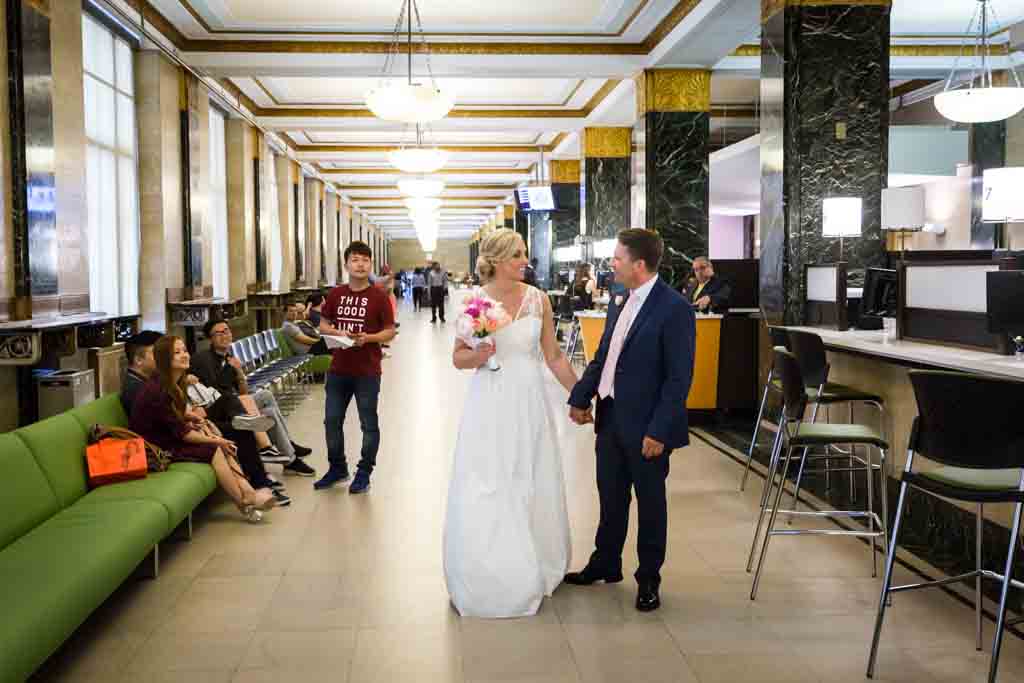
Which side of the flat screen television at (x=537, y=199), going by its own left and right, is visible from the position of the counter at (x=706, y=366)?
front

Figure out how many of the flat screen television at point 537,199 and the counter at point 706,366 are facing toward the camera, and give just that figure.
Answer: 2

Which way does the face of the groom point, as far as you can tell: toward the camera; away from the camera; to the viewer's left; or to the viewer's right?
to the viewer's left

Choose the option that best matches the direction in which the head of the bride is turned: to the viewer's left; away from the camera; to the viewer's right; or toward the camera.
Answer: to the viewer's right

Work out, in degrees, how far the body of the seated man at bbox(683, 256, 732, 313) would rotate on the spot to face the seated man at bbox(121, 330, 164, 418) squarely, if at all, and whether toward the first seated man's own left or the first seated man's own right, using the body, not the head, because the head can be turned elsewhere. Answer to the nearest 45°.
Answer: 0° — they already face them

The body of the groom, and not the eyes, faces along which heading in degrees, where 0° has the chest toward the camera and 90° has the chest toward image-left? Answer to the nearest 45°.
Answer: approximately 45°

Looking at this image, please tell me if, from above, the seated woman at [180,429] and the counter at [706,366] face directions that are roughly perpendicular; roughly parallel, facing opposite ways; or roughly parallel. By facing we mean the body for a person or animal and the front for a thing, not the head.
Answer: roughly perpendicular

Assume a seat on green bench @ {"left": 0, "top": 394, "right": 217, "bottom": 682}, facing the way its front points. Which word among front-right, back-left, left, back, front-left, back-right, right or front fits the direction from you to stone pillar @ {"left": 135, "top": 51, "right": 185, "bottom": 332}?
back-left

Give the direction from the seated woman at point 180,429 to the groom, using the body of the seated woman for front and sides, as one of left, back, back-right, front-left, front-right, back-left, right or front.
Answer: front

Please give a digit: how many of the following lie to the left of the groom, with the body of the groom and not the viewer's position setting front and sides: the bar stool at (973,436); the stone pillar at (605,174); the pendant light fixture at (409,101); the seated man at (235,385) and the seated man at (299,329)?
1

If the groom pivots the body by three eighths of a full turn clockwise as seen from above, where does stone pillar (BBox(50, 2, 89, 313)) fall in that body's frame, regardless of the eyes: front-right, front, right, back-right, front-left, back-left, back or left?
front-left

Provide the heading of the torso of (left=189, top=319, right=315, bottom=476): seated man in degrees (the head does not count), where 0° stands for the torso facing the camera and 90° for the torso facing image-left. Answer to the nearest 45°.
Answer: approximately 315°

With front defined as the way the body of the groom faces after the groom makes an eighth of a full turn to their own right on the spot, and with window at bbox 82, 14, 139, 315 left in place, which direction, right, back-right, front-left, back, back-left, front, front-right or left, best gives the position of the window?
front-right

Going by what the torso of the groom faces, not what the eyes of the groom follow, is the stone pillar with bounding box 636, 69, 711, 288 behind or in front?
behind
